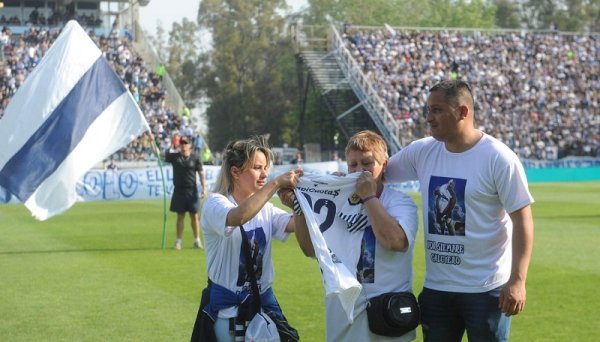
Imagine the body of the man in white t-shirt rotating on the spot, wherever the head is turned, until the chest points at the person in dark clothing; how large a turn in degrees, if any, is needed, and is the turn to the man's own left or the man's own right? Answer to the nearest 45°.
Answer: approximately 90° to the man's own right

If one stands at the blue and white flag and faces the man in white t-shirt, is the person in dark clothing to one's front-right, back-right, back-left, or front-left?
front-left

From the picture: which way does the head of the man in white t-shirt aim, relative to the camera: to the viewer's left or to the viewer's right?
to the viewer's left

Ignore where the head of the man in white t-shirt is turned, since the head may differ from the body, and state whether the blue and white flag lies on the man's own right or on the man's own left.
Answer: on the man's own right

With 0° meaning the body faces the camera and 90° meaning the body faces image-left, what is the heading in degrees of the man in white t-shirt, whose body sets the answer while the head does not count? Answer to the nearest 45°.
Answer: approximately 45°
